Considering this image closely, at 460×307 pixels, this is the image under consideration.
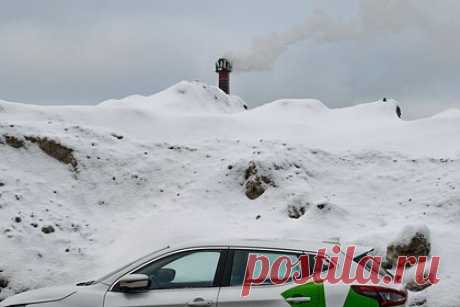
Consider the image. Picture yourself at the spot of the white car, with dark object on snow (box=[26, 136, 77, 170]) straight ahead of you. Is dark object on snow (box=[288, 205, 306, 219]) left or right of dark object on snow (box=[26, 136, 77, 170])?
right

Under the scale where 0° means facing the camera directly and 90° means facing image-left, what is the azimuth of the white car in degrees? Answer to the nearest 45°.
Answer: approximately 90°

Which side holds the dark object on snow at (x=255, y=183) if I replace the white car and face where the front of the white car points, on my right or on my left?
on my right

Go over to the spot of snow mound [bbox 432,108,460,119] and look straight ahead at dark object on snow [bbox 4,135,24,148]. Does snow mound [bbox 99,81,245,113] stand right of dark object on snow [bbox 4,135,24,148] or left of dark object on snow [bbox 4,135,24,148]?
right

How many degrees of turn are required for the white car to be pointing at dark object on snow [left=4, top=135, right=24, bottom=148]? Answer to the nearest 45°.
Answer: approximately 45° to its right

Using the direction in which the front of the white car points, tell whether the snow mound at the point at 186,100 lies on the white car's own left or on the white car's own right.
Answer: on the white car's own right

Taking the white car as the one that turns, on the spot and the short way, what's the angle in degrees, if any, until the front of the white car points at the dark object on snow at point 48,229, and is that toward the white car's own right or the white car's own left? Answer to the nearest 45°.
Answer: approximately 45° to the white car's own right

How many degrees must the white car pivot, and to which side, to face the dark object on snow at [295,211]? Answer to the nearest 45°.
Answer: approximately 90° to its right
